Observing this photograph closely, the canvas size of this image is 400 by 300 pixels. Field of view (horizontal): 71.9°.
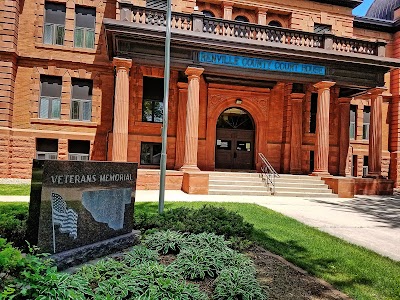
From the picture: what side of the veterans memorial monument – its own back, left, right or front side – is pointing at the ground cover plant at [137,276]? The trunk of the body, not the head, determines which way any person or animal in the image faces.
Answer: front

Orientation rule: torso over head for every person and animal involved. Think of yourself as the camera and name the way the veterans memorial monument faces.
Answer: facing the viewer and to the right of the viewer

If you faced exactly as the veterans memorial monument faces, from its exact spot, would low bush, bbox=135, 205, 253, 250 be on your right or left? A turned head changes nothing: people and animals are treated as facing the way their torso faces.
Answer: on your left

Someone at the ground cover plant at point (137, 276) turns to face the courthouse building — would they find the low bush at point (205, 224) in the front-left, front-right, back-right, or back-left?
front-right

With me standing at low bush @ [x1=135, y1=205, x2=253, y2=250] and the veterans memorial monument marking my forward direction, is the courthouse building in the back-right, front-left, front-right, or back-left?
back-right

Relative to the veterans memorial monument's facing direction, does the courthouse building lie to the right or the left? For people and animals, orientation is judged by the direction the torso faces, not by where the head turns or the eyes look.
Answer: on its left

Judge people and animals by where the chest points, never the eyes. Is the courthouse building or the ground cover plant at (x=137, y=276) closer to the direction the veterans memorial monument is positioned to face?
the ground cover plant

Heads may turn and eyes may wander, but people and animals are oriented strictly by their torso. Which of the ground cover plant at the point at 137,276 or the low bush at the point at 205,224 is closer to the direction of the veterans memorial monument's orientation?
the ground cover plant

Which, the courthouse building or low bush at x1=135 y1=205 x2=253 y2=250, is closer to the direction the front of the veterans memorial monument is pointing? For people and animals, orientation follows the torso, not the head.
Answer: the low bush
